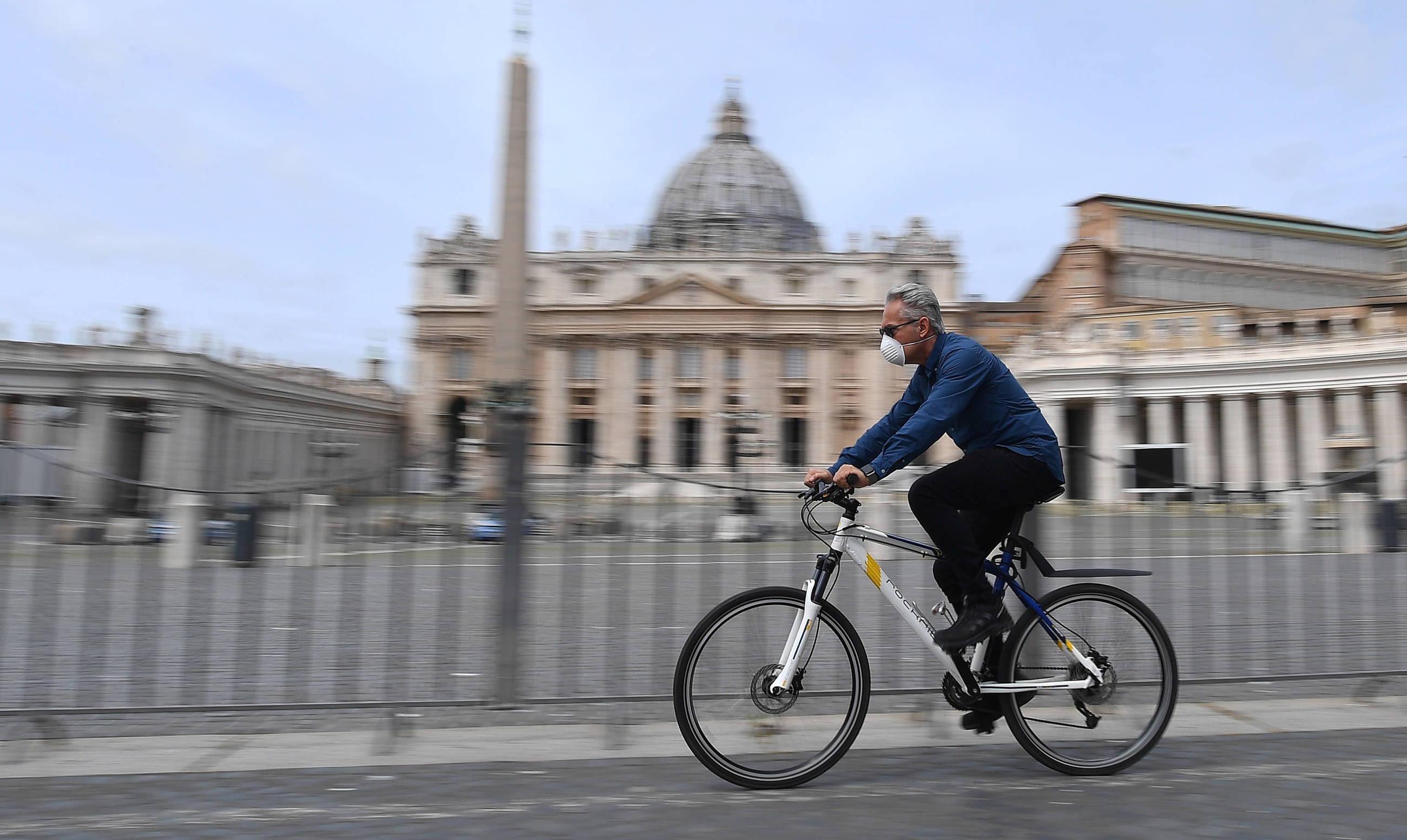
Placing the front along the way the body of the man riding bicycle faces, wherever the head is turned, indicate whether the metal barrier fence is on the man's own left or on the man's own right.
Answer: on the man's own right

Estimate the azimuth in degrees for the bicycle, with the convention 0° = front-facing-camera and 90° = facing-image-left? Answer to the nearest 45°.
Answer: approximately 90°

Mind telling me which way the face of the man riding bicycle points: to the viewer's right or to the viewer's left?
to the viewer's left

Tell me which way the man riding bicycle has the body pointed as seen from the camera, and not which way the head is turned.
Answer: to the viewer's left

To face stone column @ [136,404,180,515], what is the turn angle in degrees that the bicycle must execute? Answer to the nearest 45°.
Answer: approximately 45° to its right
